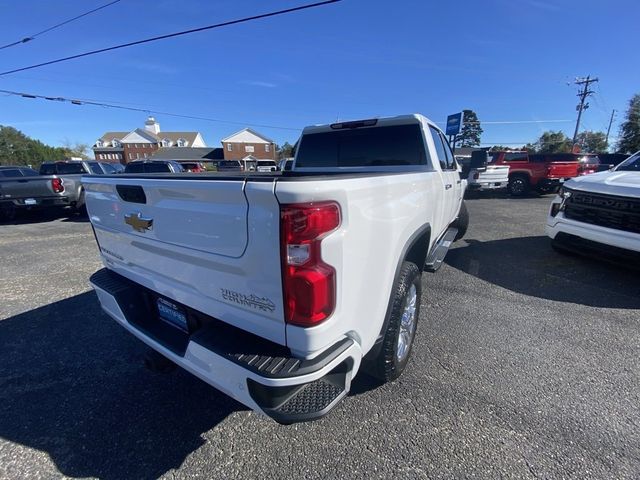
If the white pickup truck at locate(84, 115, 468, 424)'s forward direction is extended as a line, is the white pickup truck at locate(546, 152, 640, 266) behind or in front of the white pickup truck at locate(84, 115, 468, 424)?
in front

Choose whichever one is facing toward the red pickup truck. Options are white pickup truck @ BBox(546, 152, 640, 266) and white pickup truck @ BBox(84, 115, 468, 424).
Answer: white pickup truck @ BBox(84, 115, 468, 424)

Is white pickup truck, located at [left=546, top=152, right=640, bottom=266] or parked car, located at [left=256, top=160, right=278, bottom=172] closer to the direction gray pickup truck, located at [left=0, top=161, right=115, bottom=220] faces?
the parked car

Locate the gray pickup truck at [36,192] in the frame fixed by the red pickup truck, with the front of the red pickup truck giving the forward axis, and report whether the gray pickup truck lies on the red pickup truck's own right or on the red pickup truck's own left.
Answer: on the red pickup truck's own left

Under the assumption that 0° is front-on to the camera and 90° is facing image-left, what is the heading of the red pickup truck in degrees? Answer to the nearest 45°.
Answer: approximately 135°

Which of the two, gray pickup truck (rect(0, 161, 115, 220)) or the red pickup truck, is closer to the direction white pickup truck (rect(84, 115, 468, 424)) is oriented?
the red pickup truck

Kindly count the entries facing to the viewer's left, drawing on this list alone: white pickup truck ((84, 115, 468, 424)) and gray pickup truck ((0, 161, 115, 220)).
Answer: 0

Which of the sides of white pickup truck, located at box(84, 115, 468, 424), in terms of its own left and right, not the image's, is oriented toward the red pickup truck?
front

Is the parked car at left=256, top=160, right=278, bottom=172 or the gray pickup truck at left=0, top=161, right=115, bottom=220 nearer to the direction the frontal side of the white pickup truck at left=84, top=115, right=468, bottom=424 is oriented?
the parked car

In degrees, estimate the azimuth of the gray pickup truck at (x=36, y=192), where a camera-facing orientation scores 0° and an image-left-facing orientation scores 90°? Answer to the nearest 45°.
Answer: approximately 225°

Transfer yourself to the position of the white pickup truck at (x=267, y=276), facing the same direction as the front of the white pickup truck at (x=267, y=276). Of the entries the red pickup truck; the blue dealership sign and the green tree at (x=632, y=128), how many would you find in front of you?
3

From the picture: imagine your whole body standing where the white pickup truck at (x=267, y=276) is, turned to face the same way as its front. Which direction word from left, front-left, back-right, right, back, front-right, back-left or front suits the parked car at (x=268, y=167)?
front-left

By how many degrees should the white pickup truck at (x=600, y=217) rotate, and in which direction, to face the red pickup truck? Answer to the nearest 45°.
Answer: approximately 135° to its right

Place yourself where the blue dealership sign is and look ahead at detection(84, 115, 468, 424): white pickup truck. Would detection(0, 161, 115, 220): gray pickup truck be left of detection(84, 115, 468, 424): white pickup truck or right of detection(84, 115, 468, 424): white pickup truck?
right

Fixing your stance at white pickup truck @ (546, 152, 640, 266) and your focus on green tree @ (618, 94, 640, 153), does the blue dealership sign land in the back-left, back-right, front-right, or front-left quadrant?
front-left

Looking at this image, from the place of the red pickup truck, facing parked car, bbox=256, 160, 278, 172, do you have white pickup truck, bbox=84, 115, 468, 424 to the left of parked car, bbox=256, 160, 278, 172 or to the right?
left

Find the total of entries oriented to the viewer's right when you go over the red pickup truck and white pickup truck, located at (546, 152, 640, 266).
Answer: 0

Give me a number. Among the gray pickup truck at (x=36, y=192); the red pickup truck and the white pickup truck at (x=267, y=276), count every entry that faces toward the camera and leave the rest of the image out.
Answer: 0
